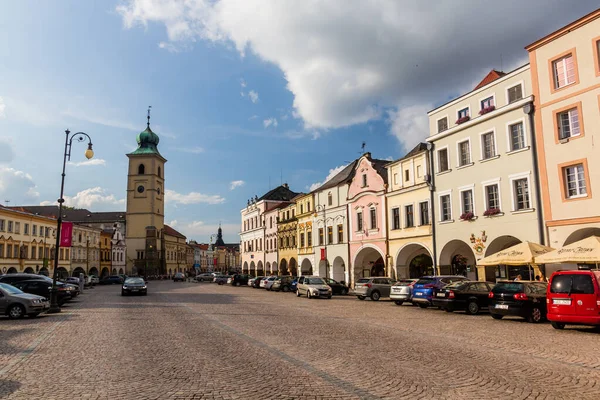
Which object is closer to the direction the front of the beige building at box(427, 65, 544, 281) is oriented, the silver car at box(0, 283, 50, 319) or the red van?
the silver car

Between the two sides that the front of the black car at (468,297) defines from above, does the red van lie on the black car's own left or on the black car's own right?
on the black car's own right

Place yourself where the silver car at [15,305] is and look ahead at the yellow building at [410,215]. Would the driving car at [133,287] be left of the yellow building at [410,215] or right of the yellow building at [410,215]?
left

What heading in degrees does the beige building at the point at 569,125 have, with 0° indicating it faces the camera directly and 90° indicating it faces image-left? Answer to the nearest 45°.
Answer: approximately 45°

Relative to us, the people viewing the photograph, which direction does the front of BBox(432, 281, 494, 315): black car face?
facing away from the viewer and to the right of the viewer

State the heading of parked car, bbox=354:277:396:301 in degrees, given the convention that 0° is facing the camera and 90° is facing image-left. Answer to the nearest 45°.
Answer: approximately 225°
